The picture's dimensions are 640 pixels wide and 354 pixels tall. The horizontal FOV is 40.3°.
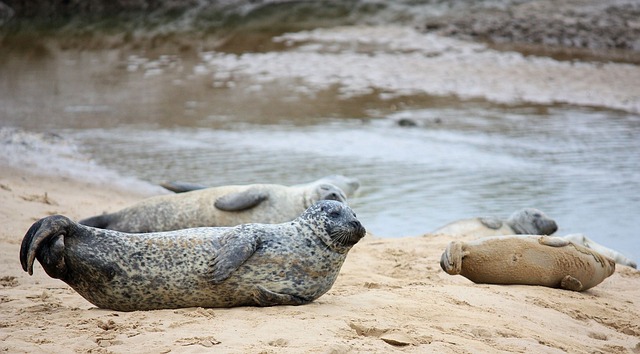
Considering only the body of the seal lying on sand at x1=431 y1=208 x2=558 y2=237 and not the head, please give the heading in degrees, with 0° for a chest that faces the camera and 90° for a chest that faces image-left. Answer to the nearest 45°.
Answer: approximately 270°

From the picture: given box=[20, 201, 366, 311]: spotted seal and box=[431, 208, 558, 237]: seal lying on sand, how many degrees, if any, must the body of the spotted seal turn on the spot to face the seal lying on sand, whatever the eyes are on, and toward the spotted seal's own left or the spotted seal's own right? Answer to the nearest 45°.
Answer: approximately 45° to the spotted seal's own left

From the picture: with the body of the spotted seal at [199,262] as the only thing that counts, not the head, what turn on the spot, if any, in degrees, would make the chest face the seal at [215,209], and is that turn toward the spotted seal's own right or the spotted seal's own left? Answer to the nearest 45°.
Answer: approximately 90° to the spotted seal's own left

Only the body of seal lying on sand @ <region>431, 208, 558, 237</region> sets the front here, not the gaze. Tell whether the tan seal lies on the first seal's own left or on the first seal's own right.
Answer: on the first seal's own right

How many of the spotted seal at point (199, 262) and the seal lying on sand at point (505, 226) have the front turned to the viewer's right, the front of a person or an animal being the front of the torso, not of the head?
2

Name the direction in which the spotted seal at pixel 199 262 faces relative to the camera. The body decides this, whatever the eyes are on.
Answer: to the viewer's right

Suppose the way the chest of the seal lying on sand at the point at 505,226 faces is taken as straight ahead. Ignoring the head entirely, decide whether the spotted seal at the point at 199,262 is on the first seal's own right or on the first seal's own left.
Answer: on the first seal's own right

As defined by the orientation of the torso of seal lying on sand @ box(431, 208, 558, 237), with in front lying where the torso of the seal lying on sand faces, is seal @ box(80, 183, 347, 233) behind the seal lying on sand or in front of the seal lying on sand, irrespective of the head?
behind
